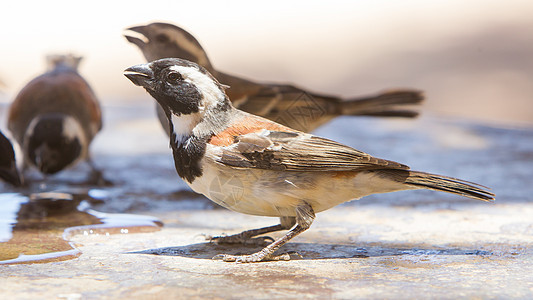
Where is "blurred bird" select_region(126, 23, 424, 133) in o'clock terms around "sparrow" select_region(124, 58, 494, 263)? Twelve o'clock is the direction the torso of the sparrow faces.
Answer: The blurred bird is roughly at 3 o'clock from the sparrow.

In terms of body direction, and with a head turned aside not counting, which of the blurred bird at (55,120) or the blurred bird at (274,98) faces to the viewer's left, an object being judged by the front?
the blurred bird at (274,98)

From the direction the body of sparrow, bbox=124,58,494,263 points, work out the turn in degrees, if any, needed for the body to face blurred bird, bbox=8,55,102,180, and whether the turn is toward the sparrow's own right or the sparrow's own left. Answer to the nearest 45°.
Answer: approximately 45° to the sparrow's own right

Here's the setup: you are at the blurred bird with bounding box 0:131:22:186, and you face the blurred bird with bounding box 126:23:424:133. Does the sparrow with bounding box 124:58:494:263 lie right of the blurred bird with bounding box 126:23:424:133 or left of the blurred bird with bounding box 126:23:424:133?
right

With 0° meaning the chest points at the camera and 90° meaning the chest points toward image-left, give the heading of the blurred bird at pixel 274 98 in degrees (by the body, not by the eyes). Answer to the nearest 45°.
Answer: approximately 90°

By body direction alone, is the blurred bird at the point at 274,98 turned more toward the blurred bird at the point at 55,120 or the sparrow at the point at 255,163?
the blurred bird

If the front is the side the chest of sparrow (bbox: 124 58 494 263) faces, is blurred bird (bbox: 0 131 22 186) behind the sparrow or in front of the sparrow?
in front

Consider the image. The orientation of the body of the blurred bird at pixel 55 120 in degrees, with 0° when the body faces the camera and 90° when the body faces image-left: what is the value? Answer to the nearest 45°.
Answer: approximately 0°

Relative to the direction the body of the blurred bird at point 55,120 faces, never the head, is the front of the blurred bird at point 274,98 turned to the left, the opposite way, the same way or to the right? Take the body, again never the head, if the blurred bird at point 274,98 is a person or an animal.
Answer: to the right

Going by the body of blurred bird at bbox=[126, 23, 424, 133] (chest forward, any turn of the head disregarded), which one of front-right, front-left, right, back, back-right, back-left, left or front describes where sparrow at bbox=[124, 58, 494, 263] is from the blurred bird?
left

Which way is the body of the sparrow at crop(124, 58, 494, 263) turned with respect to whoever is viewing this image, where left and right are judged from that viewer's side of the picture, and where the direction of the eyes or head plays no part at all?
facing to the left of the viewer
